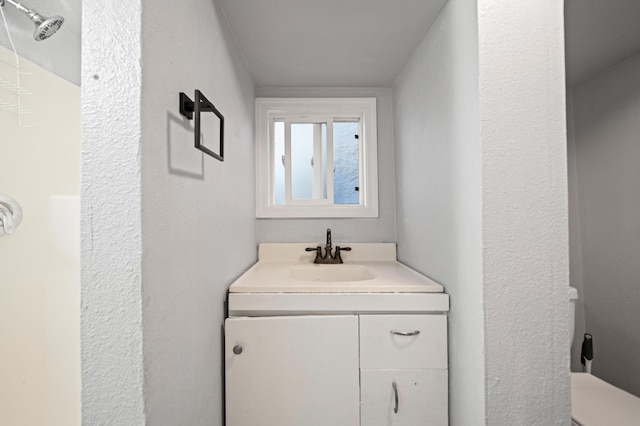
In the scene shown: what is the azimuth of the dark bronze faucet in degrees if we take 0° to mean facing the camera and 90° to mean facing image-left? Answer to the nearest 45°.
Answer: approximately 0°

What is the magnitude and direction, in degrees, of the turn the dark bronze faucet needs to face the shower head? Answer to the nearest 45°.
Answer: approximately 45° to its right

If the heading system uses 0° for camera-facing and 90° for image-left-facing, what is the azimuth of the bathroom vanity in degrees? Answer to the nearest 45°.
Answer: approximately 0°
